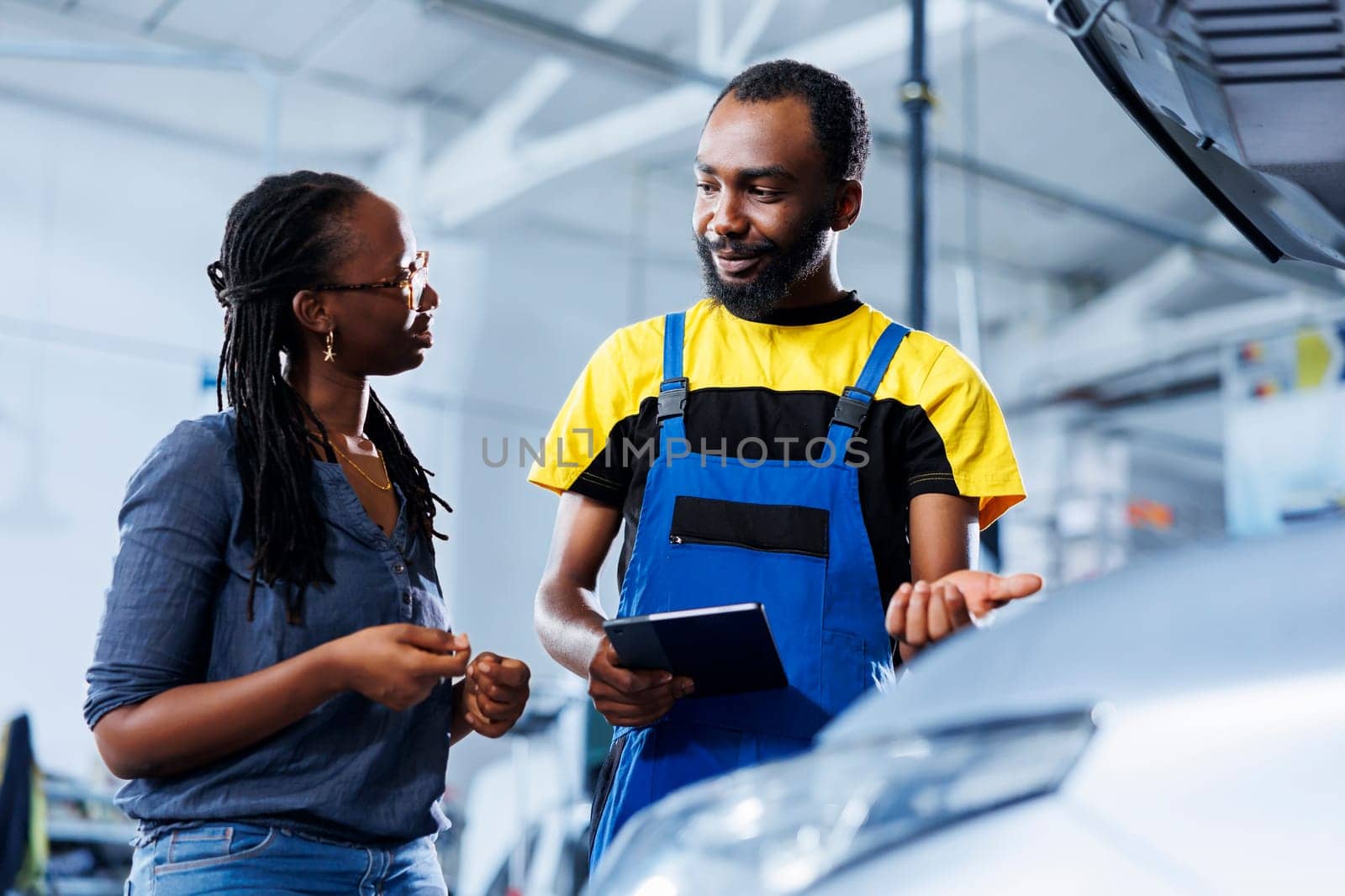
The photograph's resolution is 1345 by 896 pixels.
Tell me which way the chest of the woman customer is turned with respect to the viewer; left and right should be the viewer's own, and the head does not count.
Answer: facing the viewer and to the right of the viewer

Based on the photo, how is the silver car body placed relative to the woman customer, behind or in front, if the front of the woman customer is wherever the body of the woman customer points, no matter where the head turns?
in front

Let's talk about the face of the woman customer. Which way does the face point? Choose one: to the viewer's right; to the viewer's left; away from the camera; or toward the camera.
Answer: to the viewer's right
